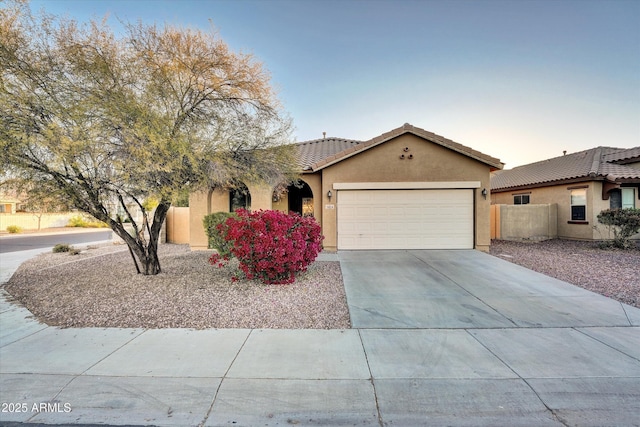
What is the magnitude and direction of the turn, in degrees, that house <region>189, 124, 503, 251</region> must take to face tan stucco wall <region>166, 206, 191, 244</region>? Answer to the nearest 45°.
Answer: approximately 90° to its right

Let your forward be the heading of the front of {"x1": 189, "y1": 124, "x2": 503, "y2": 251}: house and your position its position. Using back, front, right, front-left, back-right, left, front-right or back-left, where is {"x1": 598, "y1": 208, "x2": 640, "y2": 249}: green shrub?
left

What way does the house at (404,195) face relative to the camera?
toward the camera

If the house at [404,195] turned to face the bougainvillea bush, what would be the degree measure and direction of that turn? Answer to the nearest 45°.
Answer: approximately 45° to its right

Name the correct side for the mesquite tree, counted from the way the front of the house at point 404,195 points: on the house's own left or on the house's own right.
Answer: on the house's own right

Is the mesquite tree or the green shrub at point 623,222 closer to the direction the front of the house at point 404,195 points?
the mesquite tree

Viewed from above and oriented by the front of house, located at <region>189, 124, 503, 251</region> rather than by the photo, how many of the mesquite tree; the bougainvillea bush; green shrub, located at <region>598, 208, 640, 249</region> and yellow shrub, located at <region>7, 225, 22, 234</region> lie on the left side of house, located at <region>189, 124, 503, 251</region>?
1

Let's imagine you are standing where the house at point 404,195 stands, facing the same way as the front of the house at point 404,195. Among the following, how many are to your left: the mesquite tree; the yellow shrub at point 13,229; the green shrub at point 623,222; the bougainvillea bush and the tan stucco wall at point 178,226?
1

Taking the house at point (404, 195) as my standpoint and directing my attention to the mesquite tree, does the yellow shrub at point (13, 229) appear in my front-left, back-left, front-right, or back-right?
front-right

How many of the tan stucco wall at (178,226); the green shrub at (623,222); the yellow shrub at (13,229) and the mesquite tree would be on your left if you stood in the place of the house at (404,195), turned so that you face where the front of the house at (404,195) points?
1

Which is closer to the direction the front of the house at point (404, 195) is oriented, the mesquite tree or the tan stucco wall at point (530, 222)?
the mesquite tree

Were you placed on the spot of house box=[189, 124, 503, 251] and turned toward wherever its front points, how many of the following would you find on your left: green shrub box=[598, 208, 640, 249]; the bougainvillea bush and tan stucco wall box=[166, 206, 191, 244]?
1

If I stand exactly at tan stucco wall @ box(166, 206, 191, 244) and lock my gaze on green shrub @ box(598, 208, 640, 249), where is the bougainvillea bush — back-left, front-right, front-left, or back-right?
front-right

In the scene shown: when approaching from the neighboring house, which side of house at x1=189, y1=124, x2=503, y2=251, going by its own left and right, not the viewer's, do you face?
left

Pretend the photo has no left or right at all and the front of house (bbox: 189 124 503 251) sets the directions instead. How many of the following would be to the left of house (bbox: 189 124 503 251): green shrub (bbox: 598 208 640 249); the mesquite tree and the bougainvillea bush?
1

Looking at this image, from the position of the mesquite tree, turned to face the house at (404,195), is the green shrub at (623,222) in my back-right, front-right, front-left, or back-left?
front-right
